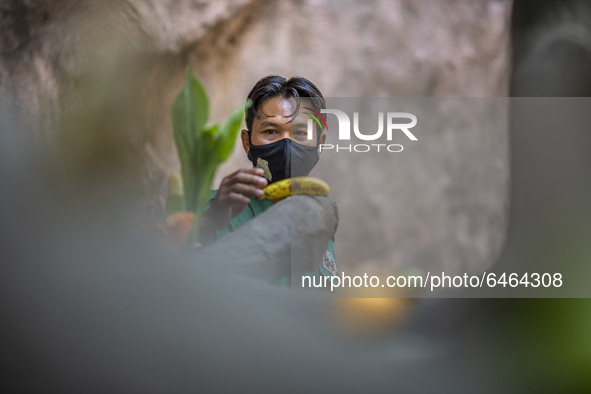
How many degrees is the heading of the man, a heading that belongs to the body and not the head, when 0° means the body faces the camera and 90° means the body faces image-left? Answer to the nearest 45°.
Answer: approximately 0°
